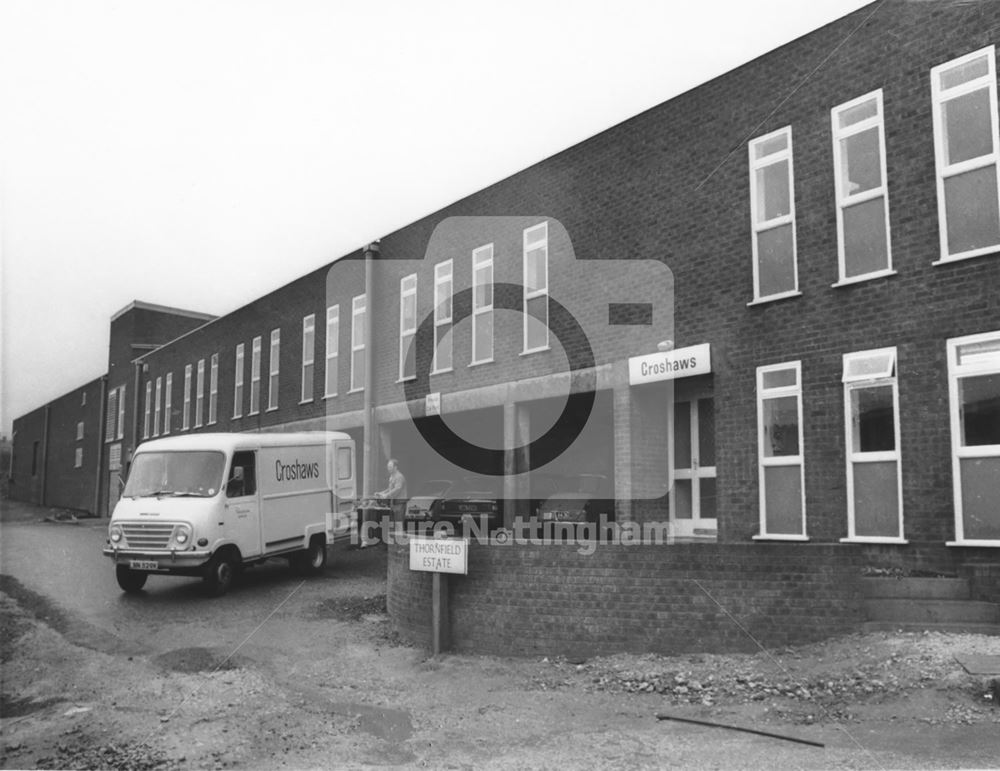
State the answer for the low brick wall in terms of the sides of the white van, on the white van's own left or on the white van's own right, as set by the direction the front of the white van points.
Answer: on the white van's own left

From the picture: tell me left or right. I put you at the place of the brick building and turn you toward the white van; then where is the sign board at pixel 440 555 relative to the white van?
left

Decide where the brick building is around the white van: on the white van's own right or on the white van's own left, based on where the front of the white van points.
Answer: on the white van's own left

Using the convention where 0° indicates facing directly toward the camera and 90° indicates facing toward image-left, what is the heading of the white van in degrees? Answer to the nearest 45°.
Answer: approximately 45°

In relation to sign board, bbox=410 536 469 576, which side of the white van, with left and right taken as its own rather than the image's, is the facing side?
left

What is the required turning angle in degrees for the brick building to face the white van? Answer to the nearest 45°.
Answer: approximately 45° to its right

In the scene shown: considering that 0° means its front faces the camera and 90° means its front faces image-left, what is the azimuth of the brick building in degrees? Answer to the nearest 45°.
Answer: approximately 45°
